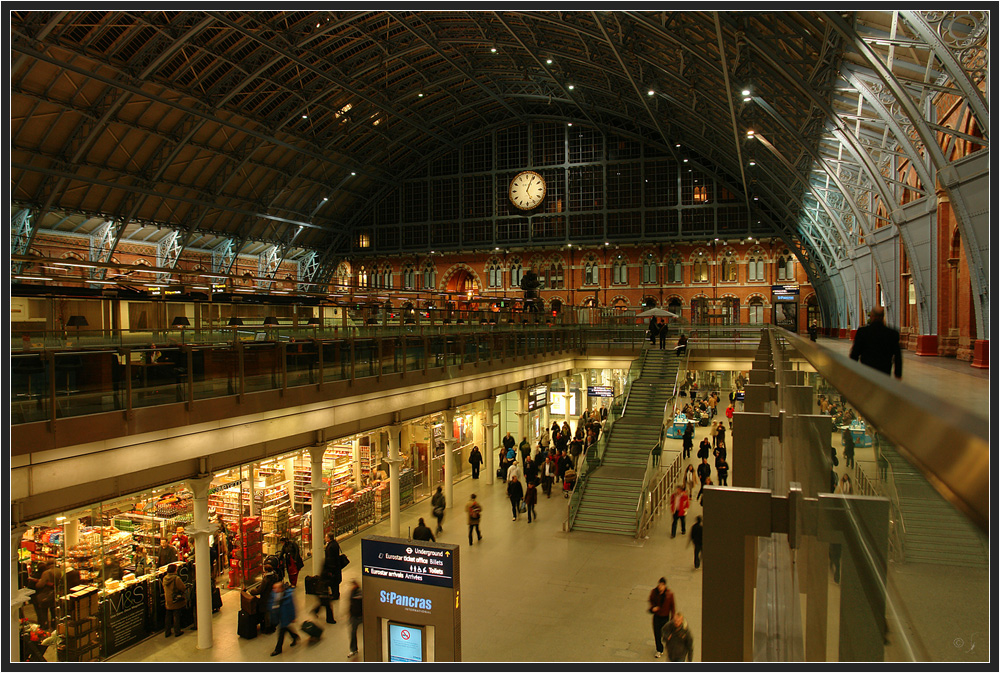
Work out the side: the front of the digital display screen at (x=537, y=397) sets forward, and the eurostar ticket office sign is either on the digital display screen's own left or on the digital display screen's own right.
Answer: on the digital display screen's own right

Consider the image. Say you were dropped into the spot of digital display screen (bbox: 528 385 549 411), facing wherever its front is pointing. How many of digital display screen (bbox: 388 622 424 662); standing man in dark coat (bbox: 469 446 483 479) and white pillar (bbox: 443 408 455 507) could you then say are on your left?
0

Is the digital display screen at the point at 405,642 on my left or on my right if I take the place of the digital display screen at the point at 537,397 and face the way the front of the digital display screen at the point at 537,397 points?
on my right

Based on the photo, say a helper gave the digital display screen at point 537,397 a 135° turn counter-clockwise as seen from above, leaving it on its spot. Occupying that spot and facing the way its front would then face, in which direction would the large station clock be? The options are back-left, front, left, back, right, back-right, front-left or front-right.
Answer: front

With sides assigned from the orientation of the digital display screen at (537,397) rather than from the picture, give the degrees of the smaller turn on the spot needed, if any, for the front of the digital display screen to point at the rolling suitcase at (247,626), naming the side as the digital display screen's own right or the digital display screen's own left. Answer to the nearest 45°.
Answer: approximately 45° to the digital display screen's own right

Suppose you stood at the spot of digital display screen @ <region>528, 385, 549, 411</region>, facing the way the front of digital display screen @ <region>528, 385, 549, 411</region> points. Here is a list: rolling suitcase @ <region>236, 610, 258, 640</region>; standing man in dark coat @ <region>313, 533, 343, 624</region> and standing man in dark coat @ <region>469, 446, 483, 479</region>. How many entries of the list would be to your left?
0

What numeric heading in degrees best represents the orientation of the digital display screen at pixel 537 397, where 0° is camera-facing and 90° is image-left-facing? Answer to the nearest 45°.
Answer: approximately 315°

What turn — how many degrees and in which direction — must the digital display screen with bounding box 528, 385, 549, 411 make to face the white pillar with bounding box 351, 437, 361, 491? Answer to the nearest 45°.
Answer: approximately 90° to its right

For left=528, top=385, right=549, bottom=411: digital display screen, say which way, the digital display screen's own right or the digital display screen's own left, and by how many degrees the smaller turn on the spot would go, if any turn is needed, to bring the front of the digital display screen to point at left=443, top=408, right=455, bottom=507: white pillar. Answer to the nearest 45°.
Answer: approximately 45° to the digital display screen's own right

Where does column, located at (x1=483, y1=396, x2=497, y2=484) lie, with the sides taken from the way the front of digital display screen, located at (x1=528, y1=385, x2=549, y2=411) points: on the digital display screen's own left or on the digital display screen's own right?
on the digital display screen's own right
